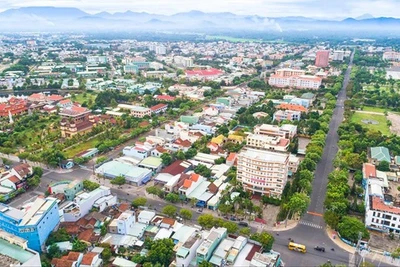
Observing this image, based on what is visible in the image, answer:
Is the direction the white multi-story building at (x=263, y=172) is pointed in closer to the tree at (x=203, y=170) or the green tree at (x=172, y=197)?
the green tree

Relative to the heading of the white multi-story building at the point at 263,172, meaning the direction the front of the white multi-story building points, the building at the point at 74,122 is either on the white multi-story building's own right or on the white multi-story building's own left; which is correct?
on the white multi-story building's own right

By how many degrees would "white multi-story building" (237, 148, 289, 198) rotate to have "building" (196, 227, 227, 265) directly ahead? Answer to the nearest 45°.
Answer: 0° — it already faces it

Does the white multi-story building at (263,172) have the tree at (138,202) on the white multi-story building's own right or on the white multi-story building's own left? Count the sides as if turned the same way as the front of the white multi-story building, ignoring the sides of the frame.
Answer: on the white multi-story building's own right

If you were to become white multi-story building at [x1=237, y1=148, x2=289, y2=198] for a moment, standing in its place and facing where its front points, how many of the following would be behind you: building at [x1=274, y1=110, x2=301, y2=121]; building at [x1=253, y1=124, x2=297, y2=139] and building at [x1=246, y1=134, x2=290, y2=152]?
3

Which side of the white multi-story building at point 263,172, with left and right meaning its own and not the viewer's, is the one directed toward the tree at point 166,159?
right

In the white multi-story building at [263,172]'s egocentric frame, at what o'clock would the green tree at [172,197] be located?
The green tree is roughly at 2 o'clock from the white multi-story building.

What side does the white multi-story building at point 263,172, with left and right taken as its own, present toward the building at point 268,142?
back

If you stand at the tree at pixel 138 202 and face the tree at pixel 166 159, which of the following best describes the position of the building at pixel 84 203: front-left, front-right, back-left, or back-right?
back-left

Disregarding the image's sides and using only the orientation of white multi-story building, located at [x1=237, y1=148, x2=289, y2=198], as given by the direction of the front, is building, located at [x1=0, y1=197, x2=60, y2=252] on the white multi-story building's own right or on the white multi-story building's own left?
on the white multi-story building's own right

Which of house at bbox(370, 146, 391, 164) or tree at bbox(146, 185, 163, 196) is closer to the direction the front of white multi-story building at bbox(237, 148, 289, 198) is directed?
the tree

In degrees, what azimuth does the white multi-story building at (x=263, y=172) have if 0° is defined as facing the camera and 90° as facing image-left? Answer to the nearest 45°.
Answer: approximately 0°

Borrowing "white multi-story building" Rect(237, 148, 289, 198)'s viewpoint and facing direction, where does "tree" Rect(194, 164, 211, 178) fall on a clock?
The tree is roughly at 4 o'clock from the white multi-story building.
